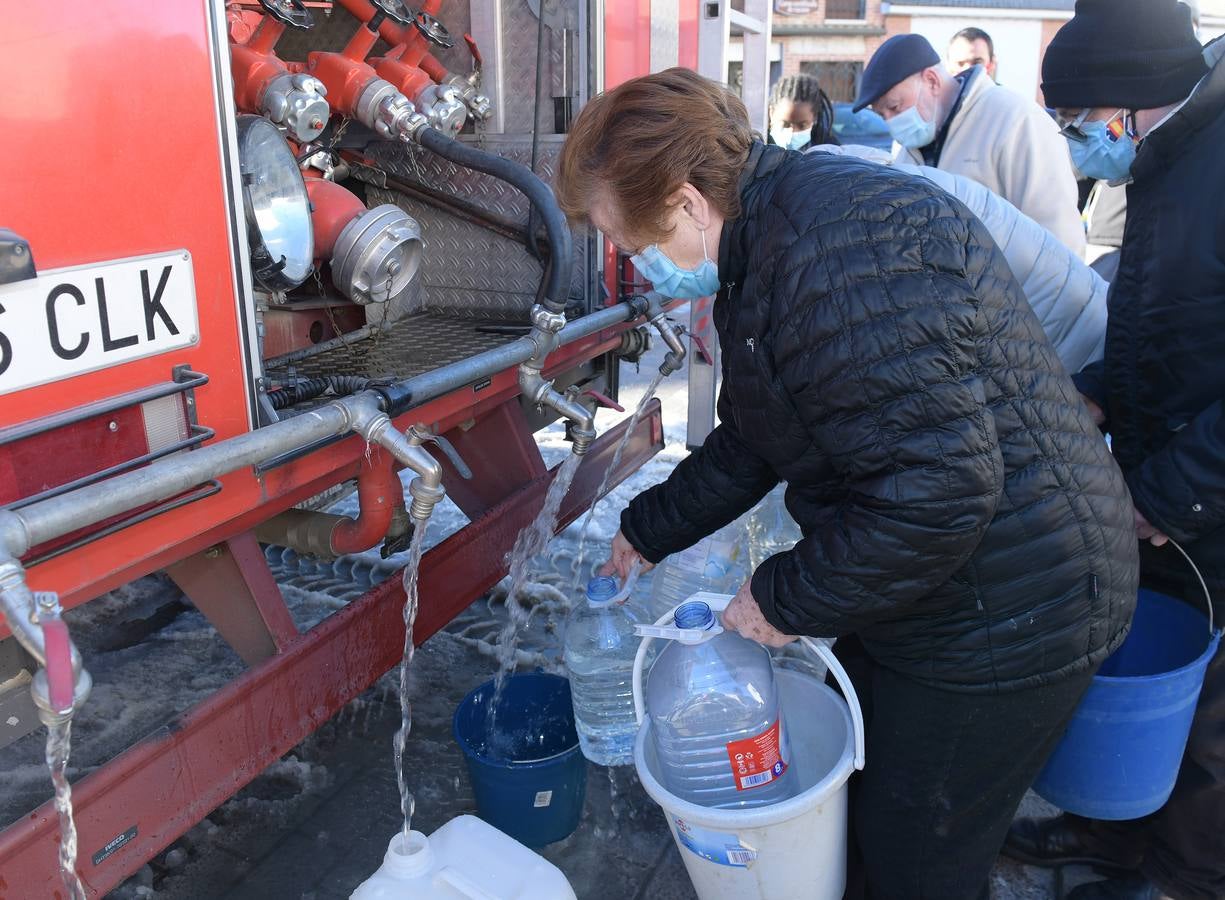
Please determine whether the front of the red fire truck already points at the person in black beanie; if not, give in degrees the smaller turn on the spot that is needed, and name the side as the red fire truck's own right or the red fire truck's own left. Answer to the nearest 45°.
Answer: approximately 135° to the red fire truck's own right

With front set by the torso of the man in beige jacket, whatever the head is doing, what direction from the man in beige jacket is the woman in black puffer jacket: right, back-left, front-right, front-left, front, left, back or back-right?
front-left

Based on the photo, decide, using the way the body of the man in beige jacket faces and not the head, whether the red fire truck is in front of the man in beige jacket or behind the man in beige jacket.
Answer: in front

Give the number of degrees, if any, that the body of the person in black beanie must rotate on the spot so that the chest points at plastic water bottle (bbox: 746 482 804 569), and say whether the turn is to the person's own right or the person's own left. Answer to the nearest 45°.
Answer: approximately 45° to the person's own right

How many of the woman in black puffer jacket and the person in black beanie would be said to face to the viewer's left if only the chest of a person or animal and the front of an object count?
2

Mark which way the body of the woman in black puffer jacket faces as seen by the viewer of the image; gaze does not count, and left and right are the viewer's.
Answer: facing to the left of the viewer

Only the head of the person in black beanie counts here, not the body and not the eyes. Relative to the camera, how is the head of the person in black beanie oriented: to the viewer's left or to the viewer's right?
to the viewer's left

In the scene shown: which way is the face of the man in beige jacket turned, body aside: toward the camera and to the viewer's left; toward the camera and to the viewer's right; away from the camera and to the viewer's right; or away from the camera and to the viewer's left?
toward the camera and to the viewer's left

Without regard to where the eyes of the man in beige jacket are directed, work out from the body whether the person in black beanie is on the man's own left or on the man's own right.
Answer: on the man's own left

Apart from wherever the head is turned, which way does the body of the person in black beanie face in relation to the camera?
to the viewer's left

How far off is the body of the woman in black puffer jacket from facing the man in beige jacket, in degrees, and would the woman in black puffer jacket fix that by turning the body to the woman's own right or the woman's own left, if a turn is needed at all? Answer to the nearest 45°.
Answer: approximately 90° to the woman's own right

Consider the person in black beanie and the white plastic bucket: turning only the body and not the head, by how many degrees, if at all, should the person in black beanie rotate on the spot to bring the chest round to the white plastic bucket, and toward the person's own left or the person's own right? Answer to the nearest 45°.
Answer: approximately 45° to the person's own left

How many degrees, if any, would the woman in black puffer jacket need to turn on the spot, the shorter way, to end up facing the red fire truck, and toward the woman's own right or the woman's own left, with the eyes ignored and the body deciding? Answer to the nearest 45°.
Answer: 0° — they already face it
